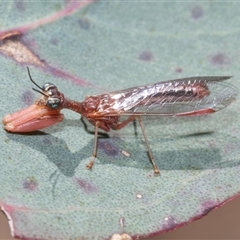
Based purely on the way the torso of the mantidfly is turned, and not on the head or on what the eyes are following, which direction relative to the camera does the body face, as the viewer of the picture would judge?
to the viewer's left
